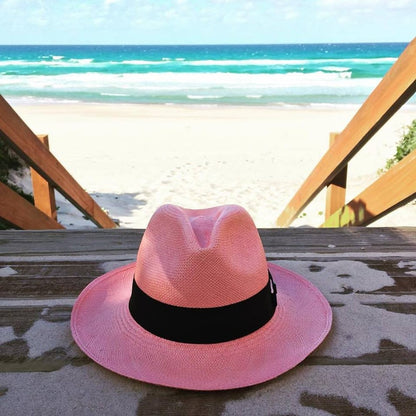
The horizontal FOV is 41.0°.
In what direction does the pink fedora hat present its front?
toward the camera

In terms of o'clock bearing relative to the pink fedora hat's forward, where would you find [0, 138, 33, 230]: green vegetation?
The green vegetation is roughly at 5 o'clock from the pink fedora hat.
